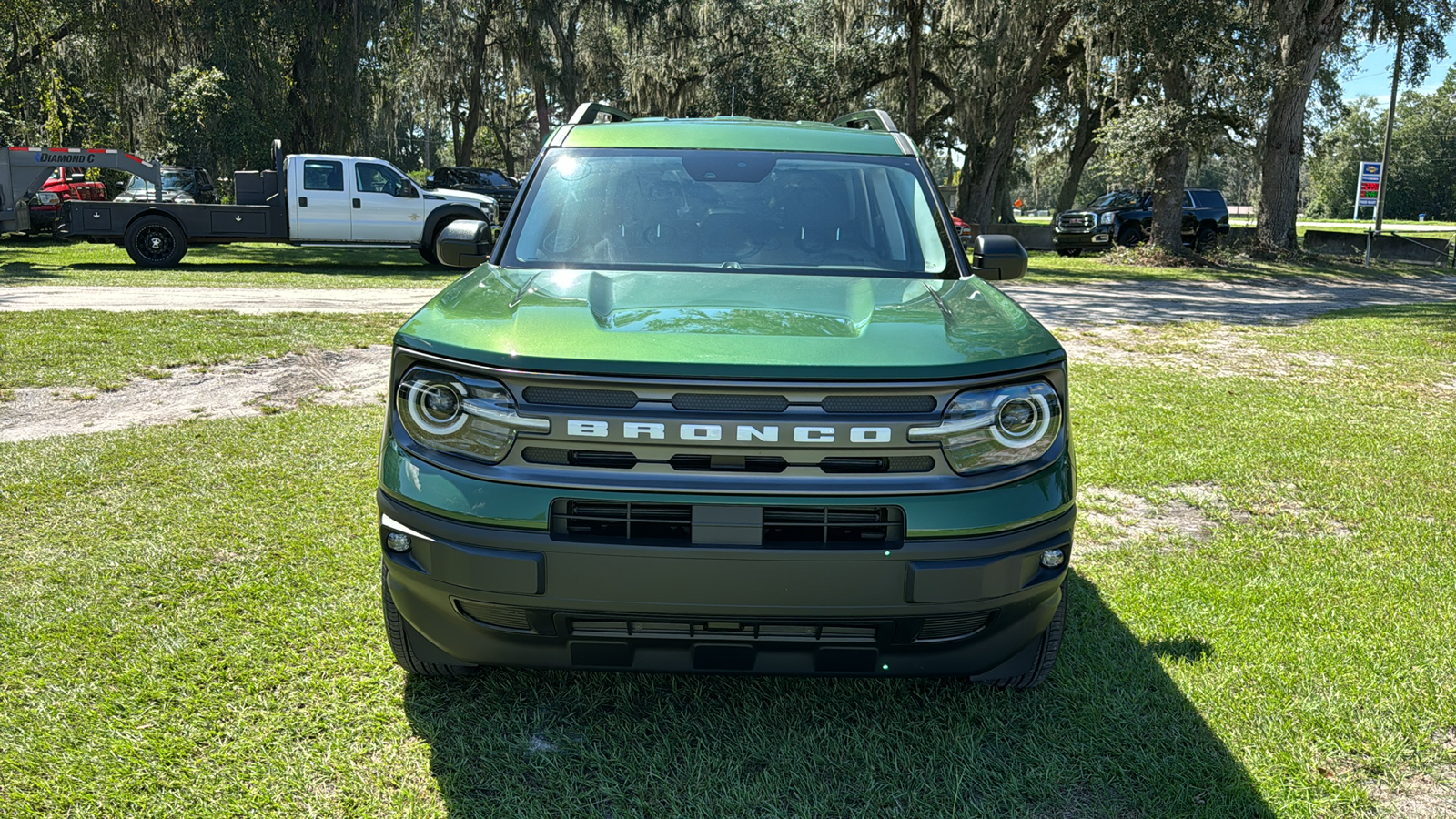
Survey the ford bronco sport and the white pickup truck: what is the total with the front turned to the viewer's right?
1

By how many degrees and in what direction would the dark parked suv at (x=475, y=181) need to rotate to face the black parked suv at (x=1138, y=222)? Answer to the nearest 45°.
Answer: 0° — it already faces it

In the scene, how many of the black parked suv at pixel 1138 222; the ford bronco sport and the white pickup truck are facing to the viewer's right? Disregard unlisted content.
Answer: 1

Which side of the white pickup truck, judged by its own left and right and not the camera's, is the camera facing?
right

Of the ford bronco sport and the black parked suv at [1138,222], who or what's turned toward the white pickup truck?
the black parked suv

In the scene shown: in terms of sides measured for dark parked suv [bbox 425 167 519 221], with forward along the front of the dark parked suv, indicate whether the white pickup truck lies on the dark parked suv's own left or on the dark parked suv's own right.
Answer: on the dark parked suv's own right

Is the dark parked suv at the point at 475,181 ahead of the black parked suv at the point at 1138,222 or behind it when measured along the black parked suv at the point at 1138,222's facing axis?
ahead

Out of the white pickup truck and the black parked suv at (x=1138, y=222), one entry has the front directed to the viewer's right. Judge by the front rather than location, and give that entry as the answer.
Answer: the white pickup truck

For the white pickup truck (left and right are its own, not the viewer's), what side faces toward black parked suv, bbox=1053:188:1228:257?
front

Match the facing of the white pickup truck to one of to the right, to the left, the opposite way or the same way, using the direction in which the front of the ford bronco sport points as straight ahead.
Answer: to the left

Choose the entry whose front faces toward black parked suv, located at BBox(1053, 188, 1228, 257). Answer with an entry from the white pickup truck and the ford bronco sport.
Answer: the white pickup truck

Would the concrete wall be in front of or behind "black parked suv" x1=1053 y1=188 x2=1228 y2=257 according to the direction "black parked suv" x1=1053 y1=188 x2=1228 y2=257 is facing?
behind

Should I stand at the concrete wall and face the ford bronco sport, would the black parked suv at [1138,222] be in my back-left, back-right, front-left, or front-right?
front-right

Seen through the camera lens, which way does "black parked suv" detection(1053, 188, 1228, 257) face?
facing the viewer and to the left of the viewer

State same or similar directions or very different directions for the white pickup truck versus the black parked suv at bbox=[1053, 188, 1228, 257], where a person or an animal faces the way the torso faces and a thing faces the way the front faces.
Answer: very different directions

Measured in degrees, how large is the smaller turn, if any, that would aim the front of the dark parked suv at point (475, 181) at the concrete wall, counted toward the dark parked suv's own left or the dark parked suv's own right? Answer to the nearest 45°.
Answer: approximately 45° to the dark parked suv's own left

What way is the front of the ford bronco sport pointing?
toward the camera

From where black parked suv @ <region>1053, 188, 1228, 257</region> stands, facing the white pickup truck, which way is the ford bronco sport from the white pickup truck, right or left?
left

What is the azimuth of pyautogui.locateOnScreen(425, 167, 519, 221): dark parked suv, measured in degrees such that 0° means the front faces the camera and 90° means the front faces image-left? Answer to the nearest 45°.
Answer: approximately 315°

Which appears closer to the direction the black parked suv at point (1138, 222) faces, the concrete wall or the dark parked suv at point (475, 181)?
the dark parked suv
